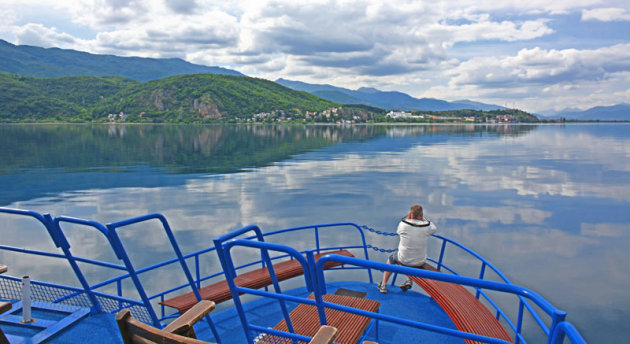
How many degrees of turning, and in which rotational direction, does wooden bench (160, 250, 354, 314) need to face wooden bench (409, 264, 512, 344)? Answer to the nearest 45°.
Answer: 0° — it already faces it

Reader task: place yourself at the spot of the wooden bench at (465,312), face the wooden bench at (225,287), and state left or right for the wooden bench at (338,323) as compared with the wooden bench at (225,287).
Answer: left

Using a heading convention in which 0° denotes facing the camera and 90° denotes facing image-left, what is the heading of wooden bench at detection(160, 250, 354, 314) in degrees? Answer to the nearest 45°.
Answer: approximately 315°

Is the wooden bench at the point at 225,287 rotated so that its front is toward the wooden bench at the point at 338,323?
yes
